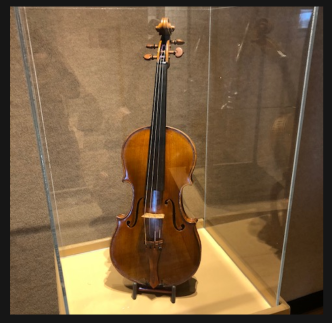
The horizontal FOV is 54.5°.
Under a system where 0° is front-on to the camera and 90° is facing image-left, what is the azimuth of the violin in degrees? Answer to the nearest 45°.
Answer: approximately 0°
